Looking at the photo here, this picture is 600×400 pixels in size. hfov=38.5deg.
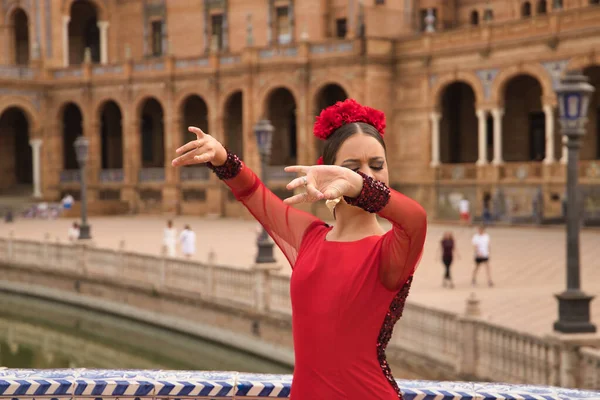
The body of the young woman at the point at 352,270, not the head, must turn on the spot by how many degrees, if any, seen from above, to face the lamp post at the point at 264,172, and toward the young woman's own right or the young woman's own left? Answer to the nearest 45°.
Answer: approximately 135° to the young woman's own right

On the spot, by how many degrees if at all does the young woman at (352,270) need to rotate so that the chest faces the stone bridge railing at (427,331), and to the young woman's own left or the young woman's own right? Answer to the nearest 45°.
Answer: approximately 135° to the young woman's own right

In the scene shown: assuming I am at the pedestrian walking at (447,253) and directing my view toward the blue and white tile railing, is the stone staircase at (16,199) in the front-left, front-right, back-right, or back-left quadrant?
back-right

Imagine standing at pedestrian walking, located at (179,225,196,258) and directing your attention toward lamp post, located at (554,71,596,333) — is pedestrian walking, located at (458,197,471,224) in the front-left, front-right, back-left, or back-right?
back-left

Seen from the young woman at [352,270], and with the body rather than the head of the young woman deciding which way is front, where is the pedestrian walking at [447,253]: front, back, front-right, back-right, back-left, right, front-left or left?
back-right

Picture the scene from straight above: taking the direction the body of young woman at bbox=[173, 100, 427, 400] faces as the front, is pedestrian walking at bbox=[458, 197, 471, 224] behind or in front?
behind

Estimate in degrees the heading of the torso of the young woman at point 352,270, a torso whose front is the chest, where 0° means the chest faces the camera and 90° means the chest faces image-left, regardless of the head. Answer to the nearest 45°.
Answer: approximately 45°

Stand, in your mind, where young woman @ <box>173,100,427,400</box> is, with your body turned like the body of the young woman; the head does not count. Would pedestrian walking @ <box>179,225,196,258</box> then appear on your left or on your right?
on your right

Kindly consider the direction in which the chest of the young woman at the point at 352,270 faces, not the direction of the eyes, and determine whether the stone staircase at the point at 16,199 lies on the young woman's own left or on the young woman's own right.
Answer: on the young woman's own right

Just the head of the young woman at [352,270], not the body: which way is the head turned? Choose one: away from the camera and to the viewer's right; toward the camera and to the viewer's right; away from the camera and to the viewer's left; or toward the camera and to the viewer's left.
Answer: toward the camera and to the viewer's right

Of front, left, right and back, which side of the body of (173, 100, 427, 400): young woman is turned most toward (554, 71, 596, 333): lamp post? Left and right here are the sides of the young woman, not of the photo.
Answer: back

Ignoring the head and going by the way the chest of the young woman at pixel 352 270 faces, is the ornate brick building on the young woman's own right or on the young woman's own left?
on the young woman's own right
